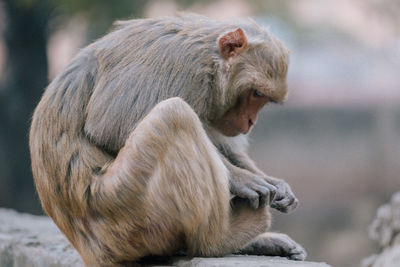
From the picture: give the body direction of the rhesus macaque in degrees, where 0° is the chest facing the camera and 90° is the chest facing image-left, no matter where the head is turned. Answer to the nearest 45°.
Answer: approximately 270°

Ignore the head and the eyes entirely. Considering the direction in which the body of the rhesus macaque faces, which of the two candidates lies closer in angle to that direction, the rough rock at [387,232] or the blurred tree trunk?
the rough rock

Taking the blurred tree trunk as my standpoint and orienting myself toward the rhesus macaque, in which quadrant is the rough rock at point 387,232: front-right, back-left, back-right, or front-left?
front-left

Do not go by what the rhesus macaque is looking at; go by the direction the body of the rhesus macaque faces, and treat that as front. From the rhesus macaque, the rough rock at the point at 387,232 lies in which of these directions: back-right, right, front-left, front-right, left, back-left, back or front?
front-left

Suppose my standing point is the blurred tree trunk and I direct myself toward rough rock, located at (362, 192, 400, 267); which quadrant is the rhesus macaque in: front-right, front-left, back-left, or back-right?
front-right

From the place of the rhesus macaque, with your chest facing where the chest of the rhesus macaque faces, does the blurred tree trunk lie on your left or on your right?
on your left
